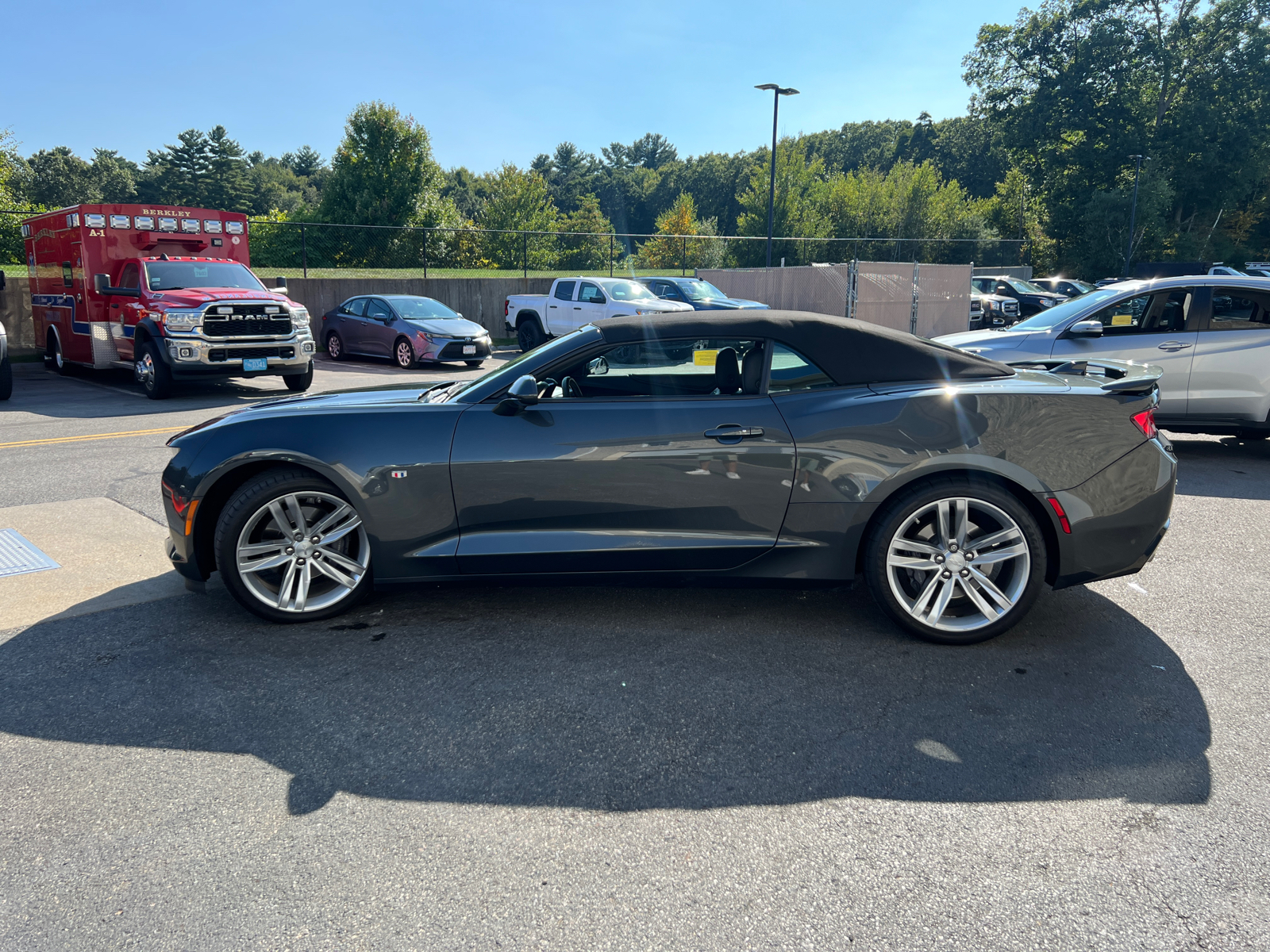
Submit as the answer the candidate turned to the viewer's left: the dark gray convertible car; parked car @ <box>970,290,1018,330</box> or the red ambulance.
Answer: the dark gray convertible car

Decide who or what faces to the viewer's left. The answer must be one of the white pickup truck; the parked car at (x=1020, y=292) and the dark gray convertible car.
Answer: the dark gray convertible car

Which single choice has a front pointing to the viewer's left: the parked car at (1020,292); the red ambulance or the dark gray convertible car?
the dark gray convertible car

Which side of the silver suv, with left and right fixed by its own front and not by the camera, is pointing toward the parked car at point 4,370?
front

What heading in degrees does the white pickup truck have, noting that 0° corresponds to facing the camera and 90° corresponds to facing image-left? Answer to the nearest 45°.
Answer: approximately 315°

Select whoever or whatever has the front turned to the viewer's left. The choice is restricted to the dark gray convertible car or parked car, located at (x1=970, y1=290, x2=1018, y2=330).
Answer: the dark gray convertible car

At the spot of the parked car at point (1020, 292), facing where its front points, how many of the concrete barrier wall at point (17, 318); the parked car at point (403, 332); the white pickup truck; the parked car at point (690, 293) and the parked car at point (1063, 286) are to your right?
4

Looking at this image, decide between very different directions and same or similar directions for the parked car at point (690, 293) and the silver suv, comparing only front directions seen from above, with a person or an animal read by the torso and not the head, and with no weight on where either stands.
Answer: very different directions

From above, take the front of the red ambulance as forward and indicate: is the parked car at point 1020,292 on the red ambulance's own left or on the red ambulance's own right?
on the red ambulance's own left

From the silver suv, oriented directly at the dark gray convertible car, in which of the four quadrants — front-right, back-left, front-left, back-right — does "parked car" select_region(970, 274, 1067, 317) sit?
back-right

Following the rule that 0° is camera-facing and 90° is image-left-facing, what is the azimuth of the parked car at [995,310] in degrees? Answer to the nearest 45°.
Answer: approximately 315°

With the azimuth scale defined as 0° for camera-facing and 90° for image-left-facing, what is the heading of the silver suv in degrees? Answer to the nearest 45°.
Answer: approximately 90°

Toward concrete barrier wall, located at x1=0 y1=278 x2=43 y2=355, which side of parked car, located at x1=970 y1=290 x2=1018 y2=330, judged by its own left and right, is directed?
right

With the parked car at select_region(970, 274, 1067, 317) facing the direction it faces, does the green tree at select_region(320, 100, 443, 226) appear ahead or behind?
behind
